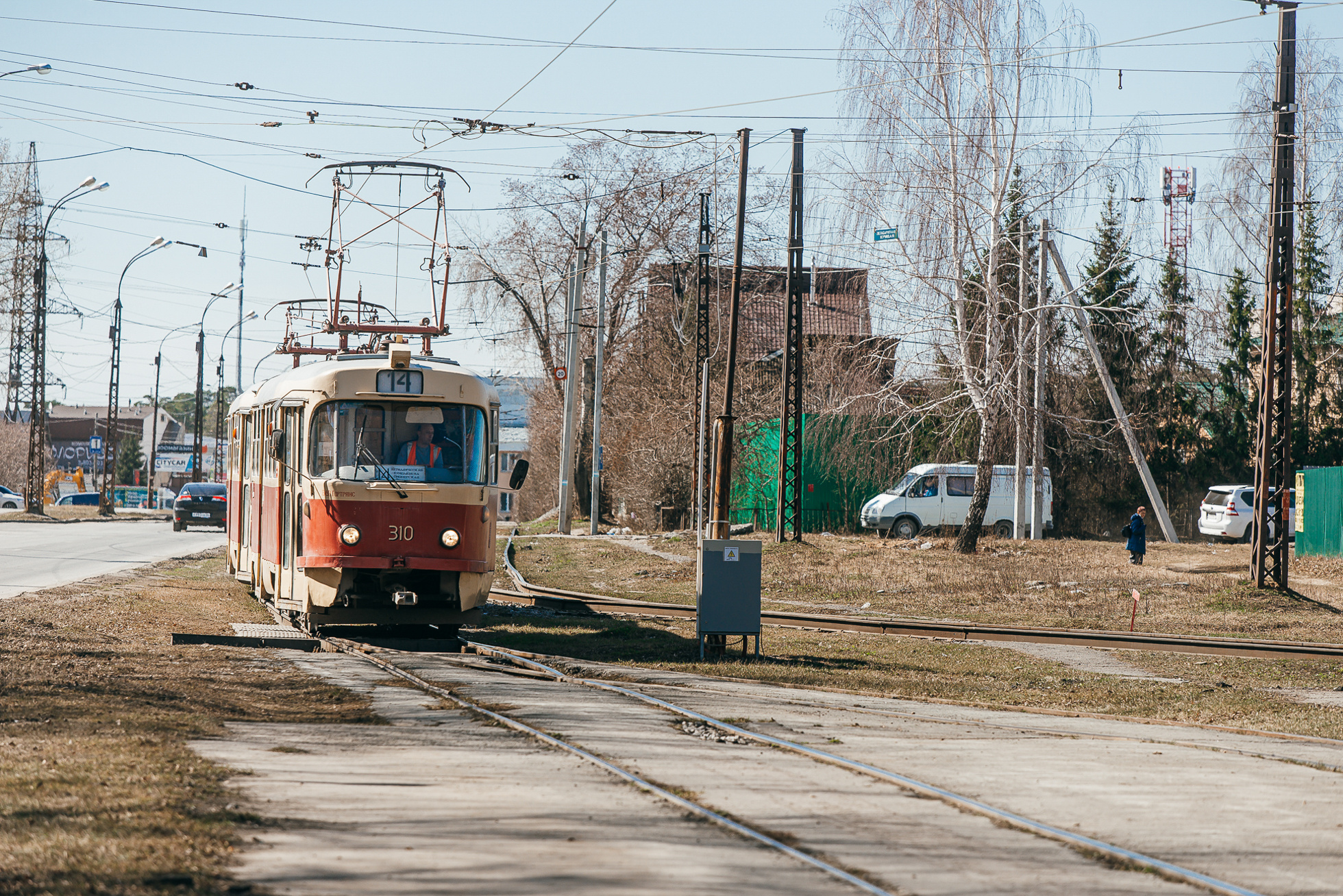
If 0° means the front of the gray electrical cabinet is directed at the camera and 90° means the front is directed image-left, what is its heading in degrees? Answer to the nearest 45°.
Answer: approximately 0°

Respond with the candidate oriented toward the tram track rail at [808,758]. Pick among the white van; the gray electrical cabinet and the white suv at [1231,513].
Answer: the gray electrical cabinet

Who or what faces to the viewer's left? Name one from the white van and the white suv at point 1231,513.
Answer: the white van

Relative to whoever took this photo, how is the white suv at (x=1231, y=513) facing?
facing away from the viewer and to the right of the viewer

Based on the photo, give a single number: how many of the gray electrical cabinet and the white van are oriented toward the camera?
1

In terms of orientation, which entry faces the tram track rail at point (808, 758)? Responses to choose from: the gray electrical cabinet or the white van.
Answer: the gray electrical cabinet

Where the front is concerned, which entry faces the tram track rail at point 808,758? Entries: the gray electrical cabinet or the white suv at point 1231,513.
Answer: the gray electrical cabinet

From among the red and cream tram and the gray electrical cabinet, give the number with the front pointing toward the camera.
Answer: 2

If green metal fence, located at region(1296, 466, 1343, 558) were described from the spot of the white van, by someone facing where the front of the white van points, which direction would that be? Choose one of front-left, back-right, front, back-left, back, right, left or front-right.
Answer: back-left

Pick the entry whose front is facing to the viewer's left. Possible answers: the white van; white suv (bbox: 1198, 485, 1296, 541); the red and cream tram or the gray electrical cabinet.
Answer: the white van

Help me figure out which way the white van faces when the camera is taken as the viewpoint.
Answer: facing to the left of the viewer
